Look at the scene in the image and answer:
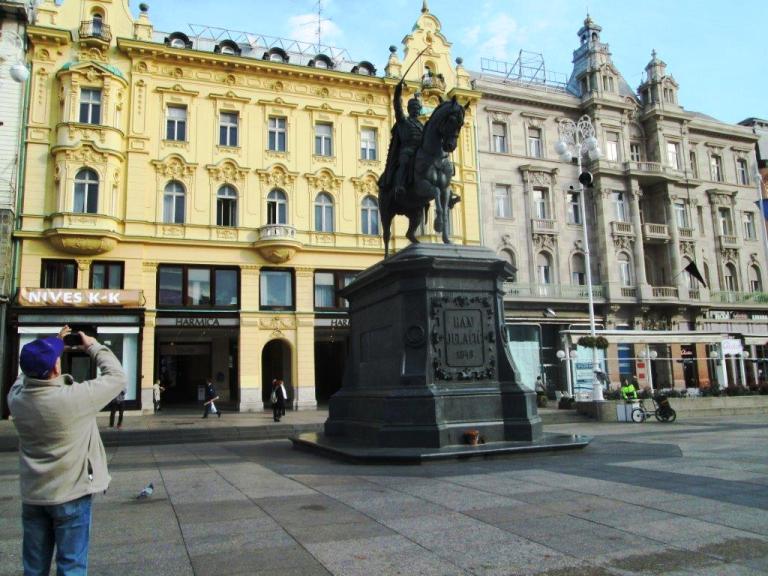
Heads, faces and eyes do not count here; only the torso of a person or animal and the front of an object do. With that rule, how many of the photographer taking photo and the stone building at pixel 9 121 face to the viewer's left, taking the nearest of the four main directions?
0

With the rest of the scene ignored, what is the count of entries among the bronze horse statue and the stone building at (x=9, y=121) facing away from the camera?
0

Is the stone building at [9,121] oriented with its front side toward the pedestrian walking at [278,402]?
no

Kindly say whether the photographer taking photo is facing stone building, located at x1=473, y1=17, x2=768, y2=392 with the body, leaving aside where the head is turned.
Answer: yes

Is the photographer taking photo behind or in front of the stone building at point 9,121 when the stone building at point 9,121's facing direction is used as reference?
in front

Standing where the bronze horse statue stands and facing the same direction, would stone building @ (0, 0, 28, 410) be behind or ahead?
behind

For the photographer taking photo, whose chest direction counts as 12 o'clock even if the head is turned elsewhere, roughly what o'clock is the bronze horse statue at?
The bronze horse statue is roughly at 12 o'clock from the photographer taking photo.

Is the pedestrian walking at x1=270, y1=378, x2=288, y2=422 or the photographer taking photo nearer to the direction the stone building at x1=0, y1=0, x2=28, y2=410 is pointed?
the pedestrian walking

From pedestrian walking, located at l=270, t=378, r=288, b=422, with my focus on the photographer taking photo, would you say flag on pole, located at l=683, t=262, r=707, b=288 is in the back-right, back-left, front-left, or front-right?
back-left

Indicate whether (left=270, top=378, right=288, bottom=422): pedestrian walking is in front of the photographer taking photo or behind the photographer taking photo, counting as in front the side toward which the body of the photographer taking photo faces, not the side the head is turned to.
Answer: in front

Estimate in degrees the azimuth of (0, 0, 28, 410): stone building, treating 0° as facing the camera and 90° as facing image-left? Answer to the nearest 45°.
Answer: approximately 315°

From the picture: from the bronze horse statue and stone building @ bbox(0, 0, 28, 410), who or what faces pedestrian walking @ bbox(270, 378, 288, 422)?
the stone building

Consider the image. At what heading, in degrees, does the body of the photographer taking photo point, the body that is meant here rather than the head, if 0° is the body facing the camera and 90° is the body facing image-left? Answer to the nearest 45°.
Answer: approximately 225°

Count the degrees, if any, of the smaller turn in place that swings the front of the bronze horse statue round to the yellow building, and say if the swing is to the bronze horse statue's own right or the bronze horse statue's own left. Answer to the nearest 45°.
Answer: approximately 180°
